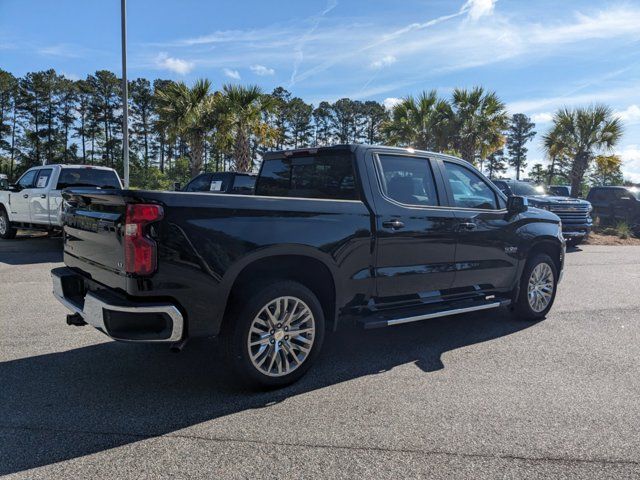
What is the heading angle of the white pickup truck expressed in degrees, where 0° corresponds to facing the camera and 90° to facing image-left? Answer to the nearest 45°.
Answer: approximately 135°

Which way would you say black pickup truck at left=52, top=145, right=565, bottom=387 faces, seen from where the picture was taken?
facing away from the viewer and to the right of the viewer

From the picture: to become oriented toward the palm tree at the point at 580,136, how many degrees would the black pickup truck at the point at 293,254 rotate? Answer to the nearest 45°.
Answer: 0° — it already faces it

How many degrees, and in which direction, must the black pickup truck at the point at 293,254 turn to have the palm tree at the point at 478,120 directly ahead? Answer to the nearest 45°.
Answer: approximately 45° to its left

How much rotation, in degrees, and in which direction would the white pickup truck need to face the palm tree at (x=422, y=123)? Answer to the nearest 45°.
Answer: approximately 90° to its right

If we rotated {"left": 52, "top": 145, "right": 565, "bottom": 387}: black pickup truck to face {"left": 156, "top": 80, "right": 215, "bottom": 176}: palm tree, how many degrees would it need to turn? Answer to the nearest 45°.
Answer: approximately 45° to its left

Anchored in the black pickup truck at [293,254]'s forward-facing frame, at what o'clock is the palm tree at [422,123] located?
The palm tree is roughly at 11 o'clock from the black pickup truck.

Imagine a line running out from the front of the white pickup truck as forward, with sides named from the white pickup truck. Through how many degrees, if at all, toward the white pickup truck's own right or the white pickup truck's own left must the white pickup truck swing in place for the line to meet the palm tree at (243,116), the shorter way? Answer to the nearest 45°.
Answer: approximately 90° to the white pickup truck's own right

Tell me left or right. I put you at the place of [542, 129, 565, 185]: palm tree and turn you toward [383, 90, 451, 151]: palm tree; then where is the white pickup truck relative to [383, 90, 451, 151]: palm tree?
left

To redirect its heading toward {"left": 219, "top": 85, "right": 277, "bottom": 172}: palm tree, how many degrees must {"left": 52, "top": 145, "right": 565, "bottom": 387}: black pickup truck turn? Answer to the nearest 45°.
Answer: approximately 45° to its left
